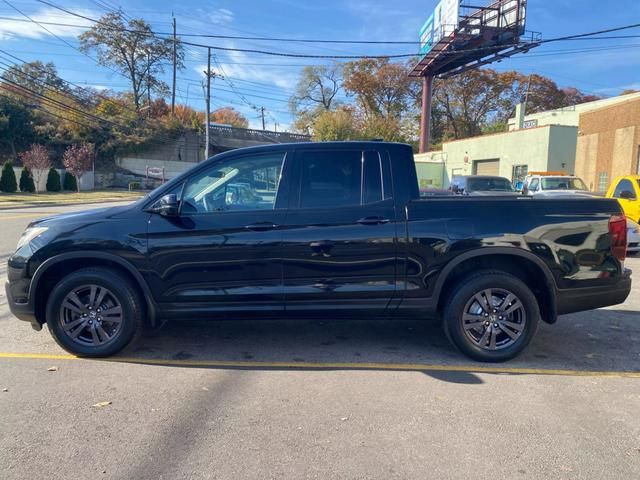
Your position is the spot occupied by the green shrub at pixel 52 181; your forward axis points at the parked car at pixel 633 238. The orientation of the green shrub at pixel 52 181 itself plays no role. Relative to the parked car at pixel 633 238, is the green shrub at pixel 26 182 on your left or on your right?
right

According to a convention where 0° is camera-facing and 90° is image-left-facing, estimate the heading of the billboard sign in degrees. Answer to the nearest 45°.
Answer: approximately 45°

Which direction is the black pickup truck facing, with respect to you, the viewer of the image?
facing to the left of the viewer

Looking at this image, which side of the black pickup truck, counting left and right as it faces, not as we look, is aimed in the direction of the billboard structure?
right

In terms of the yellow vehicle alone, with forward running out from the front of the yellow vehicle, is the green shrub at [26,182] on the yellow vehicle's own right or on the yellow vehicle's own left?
on the yellow vehicle's own right

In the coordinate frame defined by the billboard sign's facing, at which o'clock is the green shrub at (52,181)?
The green shrub is roughly at 1 o'clock from the billboard sign.

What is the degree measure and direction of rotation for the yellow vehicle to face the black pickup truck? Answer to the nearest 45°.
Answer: approximately 45° to its left
